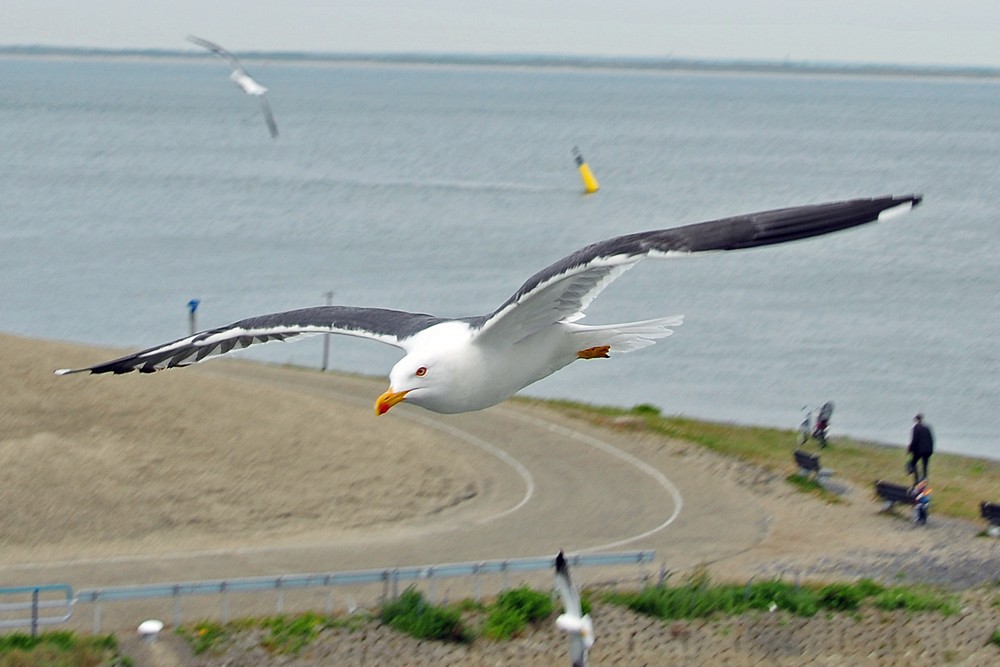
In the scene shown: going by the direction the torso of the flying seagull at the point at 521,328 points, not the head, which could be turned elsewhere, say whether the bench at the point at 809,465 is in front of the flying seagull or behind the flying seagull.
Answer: behind

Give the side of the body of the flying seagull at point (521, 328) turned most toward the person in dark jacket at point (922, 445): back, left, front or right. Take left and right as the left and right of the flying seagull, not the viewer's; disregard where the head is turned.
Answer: back

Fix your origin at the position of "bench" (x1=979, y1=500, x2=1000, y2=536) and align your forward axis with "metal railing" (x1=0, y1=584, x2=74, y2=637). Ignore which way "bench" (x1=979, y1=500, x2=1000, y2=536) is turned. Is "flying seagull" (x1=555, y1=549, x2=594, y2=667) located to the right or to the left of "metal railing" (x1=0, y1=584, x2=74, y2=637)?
left

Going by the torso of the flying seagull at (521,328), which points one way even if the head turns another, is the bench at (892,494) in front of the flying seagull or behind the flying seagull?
behind

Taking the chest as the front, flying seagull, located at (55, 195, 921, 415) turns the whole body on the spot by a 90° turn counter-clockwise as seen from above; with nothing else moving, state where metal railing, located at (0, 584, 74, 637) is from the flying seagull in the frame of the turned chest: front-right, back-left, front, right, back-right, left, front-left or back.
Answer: back

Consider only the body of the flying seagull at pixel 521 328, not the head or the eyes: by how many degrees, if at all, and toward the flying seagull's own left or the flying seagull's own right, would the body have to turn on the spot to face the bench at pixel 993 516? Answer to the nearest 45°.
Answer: approximately 180°

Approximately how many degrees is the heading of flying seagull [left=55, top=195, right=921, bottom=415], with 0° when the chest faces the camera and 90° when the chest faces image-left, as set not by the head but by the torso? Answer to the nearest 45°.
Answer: approximately 45°
